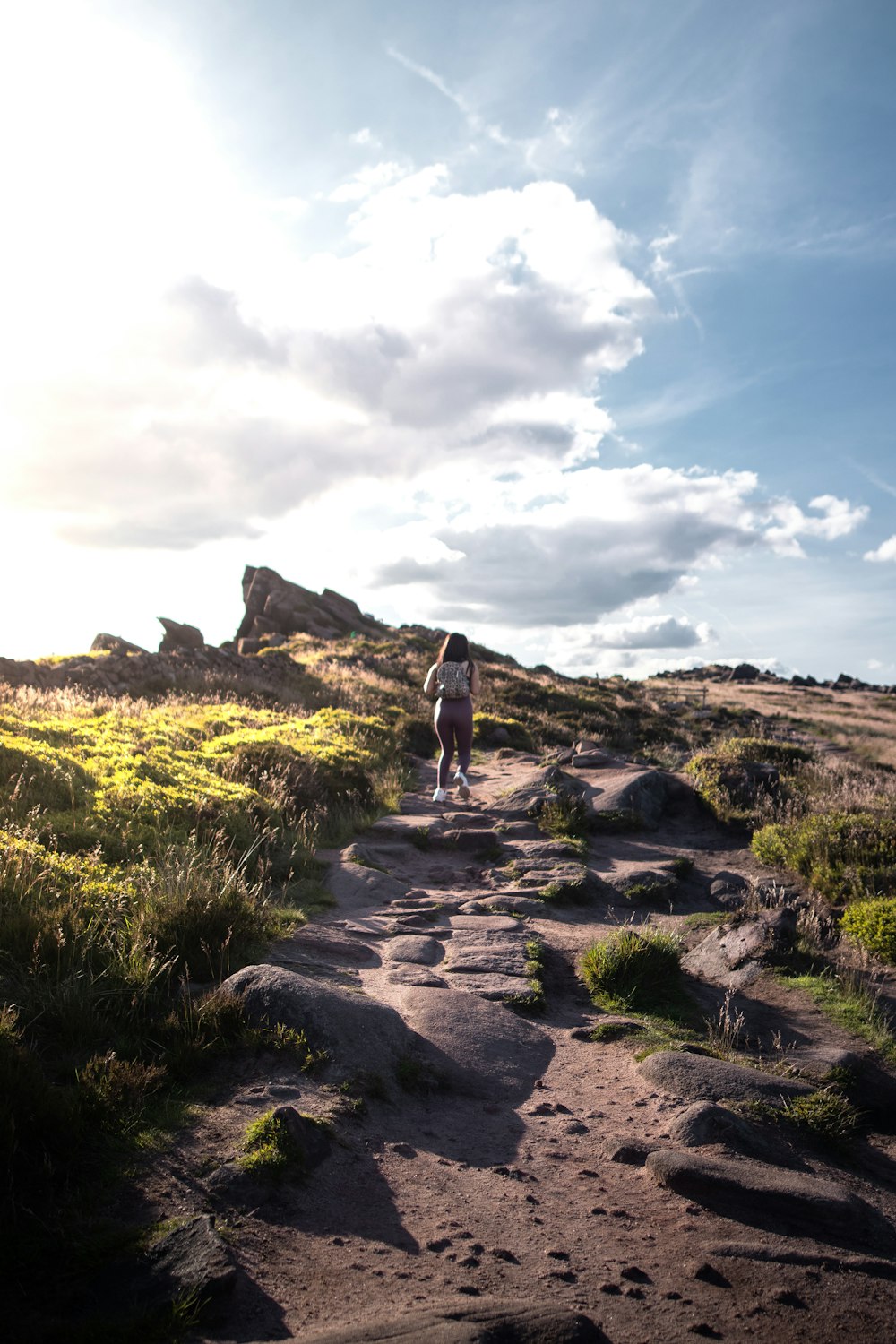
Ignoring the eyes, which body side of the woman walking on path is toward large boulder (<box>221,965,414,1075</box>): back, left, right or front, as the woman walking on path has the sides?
back

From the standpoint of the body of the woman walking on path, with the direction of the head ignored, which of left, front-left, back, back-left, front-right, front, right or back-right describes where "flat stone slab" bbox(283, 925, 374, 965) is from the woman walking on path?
back

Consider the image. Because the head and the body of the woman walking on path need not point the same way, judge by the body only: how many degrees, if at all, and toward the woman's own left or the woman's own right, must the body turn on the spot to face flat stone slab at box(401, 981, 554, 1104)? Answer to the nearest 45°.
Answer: approximately 180°

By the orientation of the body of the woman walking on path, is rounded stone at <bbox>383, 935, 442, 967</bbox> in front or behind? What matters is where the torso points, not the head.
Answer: behind

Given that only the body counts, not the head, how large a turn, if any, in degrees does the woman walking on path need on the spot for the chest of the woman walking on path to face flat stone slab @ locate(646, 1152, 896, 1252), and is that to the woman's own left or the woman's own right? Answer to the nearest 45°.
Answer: approximately 180°

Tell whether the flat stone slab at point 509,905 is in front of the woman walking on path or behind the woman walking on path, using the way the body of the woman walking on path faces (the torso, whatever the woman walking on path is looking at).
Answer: behind

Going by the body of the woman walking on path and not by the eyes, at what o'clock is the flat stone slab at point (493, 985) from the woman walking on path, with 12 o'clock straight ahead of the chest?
The flat stone slab is roughly at 6 o'clock from the woman walking on path.

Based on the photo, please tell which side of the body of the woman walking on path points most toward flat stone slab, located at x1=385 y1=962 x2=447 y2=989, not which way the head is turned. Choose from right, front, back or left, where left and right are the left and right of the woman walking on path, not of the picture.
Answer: back

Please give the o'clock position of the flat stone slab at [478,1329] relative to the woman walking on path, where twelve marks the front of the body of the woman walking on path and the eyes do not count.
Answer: The flat stone slab is roughly at 6 o'clock from the woman walking on path.

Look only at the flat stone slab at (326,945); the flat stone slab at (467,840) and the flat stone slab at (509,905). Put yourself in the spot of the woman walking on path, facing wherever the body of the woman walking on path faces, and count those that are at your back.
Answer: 3

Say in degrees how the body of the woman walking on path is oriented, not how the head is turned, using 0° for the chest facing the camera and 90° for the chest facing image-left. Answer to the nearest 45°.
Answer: approximately 180°

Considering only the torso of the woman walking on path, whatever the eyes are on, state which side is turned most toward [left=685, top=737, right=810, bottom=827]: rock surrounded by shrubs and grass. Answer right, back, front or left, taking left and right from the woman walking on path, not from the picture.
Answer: right

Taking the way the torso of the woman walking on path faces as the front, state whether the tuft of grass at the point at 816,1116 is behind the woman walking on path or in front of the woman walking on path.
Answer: behind

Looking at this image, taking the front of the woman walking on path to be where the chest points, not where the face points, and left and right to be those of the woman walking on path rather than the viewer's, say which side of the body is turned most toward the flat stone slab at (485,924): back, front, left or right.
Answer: back

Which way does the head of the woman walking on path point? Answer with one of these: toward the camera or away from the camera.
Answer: away from the camera

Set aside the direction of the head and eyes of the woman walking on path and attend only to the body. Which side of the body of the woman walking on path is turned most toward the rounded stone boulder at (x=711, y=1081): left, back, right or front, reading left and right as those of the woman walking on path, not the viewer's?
back

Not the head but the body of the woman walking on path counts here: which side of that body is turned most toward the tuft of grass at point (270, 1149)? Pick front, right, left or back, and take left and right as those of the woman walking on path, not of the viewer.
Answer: back
